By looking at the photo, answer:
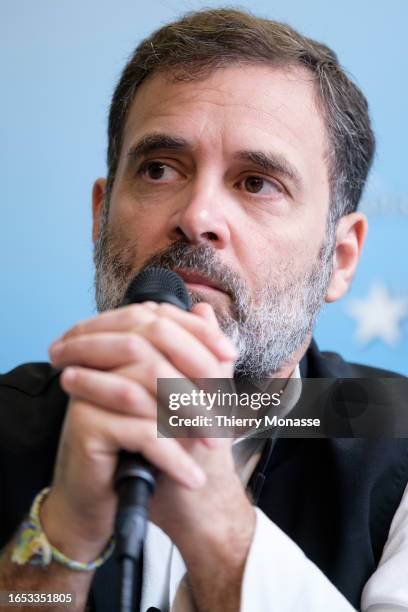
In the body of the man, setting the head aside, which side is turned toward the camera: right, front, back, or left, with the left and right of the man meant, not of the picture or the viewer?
front
